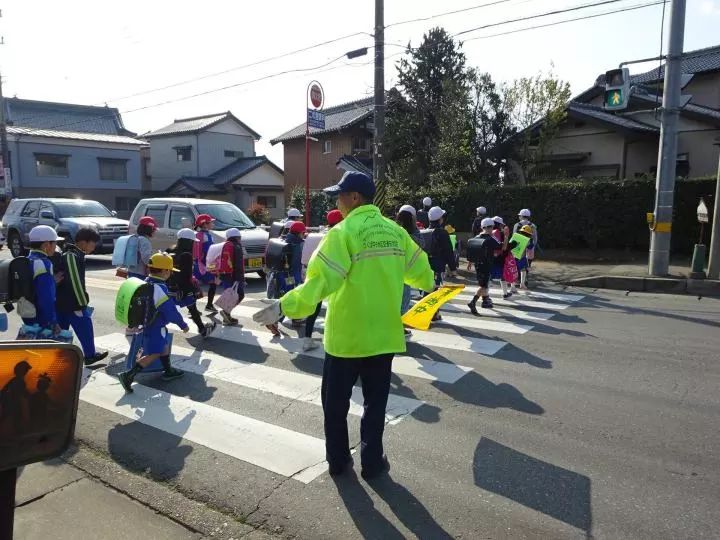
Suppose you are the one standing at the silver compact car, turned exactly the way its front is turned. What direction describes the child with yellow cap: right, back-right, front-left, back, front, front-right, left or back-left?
front-right

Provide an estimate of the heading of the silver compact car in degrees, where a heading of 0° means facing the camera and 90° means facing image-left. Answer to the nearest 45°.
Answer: approximately 315°

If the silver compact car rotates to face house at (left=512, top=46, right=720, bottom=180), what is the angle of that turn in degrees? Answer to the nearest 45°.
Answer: approximately 45° to its left

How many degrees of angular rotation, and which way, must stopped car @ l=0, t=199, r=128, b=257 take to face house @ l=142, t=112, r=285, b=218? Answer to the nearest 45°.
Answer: approximately 90° to its left
